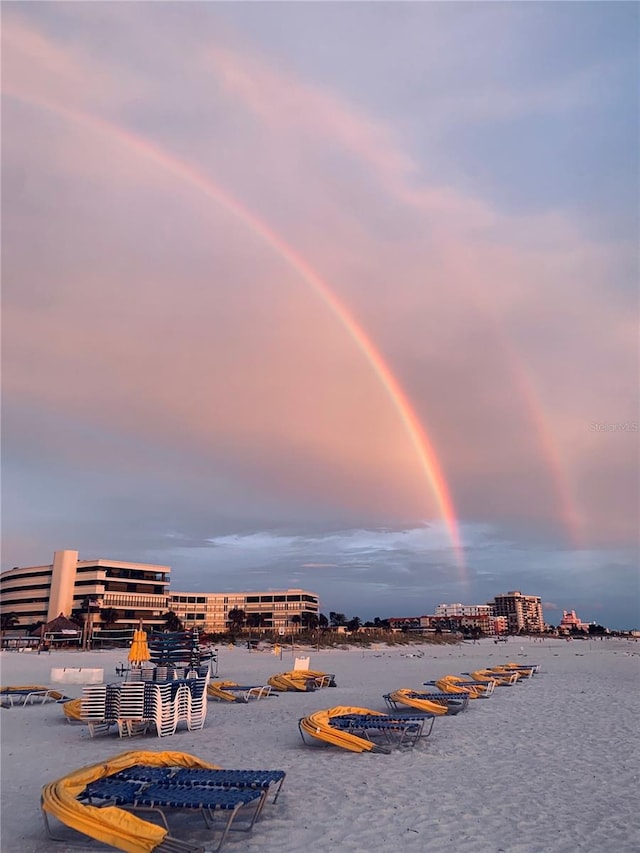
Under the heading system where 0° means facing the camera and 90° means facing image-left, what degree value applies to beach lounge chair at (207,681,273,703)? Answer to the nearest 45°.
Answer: approximately 270°

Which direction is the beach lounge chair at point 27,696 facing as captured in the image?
to the viewer's right

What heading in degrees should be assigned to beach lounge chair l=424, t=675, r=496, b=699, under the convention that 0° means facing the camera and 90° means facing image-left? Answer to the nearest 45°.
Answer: approximately 270°

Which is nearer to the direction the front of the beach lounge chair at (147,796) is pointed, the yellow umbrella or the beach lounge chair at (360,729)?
the beach lounge chair

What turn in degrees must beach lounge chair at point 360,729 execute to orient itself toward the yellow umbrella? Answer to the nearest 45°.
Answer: approximately 135° to its left

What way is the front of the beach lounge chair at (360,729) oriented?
to the viewer's right

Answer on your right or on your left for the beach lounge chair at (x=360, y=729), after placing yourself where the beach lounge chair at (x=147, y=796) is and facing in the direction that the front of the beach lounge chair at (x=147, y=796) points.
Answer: on your left

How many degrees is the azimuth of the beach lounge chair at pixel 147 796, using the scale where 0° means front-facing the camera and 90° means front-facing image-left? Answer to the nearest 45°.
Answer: approximately 270°

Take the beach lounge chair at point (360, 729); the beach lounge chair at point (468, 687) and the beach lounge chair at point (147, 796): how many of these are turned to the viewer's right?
3
